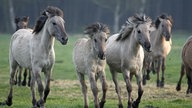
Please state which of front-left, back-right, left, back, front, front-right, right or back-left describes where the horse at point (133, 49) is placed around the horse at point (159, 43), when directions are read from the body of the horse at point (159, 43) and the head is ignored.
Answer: front-right

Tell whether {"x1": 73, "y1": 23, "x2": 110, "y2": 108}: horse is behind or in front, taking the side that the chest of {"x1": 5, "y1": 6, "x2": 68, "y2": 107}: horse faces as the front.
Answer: in front

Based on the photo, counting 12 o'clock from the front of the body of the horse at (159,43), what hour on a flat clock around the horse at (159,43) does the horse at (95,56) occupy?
the horse at (95,56) is roughly at 2 o'clock from the horse at (159,43).

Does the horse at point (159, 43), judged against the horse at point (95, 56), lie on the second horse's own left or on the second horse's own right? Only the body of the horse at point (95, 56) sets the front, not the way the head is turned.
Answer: on the second horse's own left

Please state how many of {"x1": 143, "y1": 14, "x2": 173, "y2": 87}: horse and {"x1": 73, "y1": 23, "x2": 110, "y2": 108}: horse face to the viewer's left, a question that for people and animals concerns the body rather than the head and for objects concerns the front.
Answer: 0

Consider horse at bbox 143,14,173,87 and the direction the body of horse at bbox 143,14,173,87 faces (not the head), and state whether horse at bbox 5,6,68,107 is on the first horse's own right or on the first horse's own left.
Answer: on the first horse's own right

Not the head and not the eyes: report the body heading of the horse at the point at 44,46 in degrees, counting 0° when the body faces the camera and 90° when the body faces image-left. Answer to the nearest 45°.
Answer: approximately 315°
